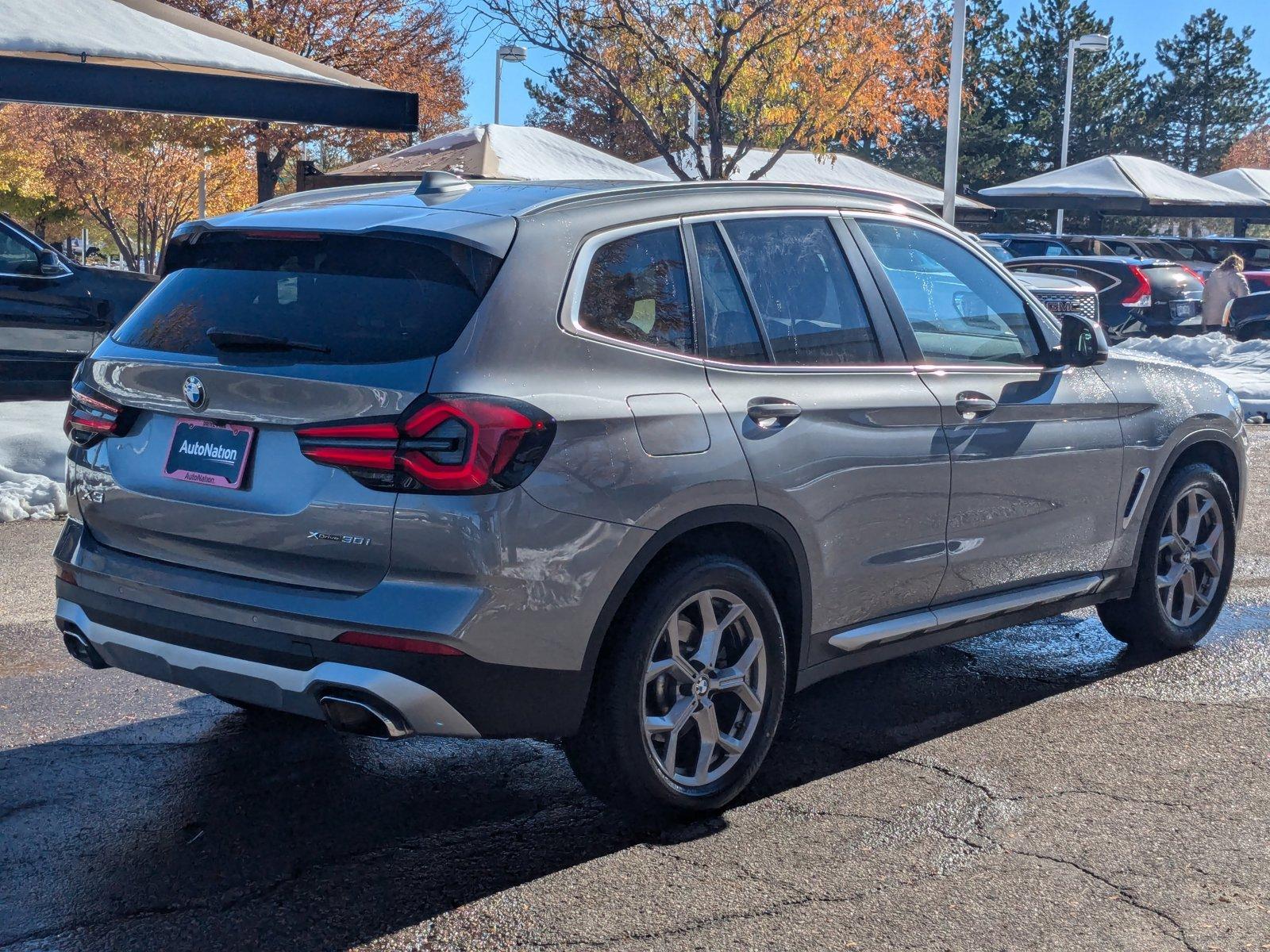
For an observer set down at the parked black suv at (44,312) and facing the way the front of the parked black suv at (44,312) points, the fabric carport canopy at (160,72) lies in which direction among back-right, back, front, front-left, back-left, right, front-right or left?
right

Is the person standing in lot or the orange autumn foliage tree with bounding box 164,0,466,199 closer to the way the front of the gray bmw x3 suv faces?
the person standing in lot

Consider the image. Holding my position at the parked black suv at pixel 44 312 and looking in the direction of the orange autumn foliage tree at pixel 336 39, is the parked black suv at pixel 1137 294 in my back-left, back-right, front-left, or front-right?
front-right

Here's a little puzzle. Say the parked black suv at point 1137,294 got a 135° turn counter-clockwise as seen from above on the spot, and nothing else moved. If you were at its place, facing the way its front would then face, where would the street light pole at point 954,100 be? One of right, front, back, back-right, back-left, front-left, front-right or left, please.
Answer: front-right

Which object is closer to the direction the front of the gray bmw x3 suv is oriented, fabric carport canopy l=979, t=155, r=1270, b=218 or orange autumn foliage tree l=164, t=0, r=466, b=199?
the fabric carport canopy

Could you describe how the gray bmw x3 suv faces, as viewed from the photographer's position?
facing away from the viewer and to the right of the viewer

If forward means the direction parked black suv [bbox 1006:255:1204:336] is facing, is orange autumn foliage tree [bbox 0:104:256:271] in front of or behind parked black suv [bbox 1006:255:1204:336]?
in front

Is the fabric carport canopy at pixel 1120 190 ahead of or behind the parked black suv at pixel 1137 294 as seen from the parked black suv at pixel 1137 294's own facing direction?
ahead

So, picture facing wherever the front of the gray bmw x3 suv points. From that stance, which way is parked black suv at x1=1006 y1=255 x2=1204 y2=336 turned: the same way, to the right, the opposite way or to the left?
to the left

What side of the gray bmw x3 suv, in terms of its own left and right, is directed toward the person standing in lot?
front

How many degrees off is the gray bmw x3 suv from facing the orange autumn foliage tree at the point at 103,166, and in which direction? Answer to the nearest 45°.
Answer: approximately 45° to its left

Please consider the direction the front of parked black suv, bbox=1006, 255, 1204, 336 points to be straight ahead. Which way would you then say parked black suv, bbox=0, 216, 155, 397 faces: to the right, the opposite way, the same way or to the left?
to the right

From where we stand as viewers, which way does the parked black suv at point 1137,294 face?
facing away from the viewer and to the left of the viewer

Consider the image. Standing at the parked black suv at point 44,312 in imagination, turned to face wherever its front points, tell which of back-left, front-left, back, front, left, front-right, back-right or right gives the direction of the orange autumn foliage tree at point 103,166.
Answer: left

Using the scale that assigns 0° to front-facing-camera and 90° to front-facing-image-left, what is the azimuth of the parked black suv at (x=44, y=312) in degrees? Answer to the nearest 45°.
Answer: approximately 270°
